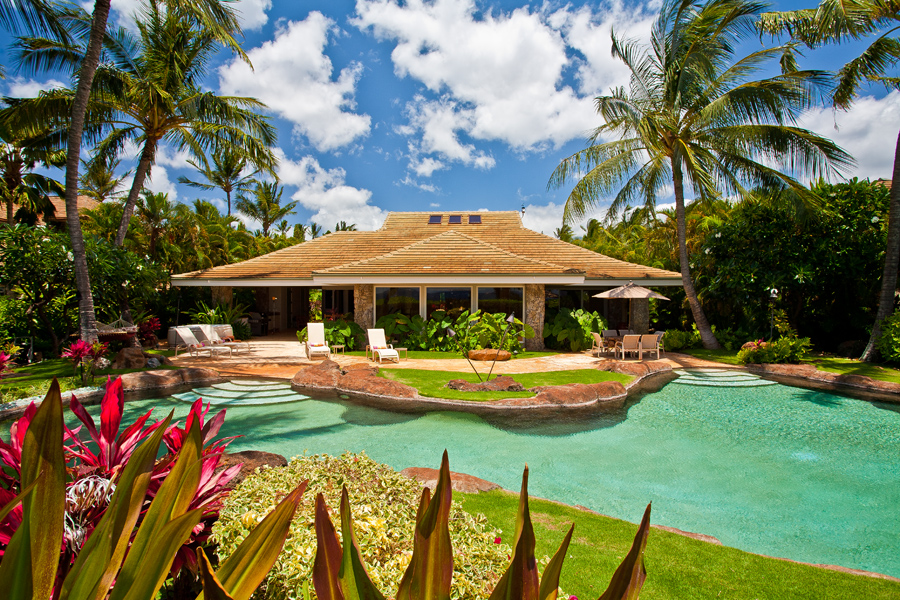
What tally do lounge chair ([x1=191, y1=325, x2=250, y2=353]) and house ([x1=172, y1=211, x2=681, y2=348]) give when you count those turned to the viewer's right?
1

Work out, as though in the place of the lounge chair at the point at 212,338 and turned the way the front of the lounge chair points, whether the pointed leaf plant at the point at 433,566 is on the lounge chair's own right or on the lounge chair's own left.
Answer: on the lounge chair's own right

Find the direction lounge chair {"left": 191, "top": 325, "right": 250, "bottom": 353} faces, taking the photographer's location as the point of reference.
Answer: facing to the right of the viewer

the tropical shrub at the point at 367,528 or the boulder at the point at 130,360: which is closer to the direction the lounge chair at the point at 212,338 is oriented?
the tropical shrub

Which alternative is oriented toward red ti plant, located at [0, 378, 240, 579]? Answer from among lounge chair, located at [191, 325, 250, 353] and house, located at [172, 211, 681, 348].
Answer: the house

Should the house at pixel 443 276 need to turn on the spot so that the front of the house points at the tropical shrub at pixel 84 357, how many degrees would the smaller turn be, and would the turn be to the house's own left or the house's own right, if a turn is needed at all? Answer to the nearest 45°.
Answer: approximately 45° to the house's own right
